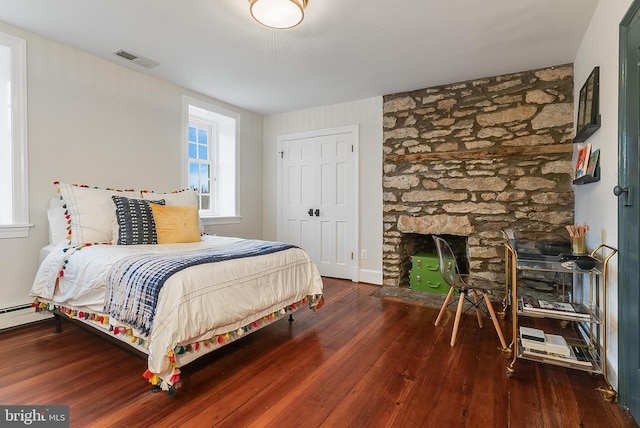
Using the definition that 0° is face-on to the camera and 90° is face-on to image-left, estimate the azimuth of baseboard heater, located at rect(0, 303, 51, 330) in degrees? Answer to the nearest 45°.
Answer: approximately 315°

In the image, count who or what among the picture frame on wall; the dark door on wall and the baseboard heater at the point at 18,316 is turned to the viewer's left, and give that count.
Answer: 2

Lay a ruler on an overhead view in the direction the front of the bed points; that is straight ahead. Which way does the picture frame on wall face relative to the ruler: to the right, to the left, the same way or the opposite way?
the opposite way

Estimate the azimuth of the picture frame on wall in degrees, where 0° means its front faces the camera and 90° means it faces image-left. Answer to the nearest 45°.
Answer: approximately 90°

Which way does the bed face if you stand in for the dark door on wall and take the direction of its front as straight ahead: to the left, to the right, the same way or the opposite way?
the opposite way

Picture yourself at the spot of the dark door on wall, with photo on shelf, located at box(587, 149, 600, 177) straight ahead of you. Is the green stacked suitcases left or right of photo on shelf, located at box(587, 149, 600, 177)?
left

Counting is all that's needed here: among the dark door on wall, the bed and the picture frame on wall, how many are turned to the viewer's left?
2

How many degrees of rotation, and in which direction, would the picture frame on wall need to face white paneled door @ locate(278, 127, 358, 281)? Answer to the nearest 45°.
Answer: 0° — it already faces it

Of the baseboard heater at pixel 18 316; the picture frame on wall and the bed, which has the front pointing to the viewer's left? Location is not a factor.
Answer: the picture frame on wall

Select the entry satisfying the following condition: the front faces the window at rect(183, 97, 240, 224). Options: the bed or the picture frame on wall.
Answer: the picture frame on wall

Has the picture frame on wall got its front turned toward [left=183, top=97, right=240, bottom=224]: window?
yes

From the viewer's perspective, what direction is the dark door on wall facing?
to the viewer's left

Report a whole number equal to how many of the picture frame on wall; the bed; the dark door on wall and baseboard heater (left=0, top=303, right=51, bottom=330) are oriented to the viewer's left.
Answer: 2

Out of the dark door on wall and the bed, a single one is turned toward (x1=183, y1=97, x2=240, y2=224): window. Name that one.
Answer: the dark door on wall
